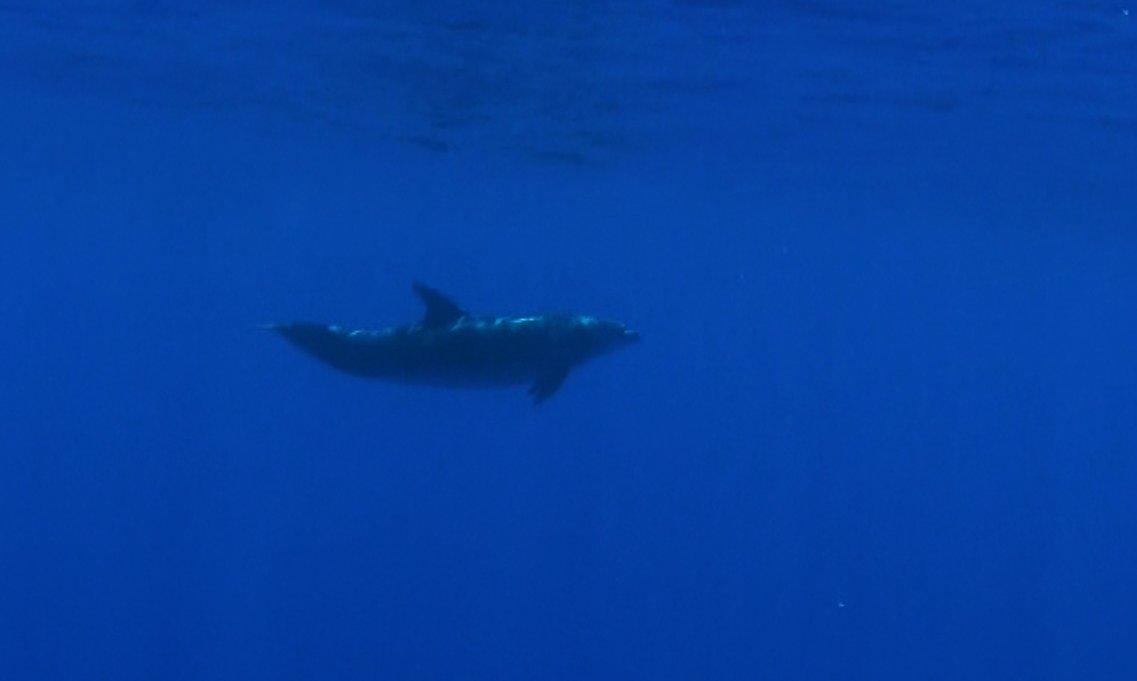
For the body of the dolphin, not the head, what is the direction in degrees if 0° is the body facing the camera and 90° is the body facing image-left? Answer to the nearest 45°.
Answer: approximately 270°
